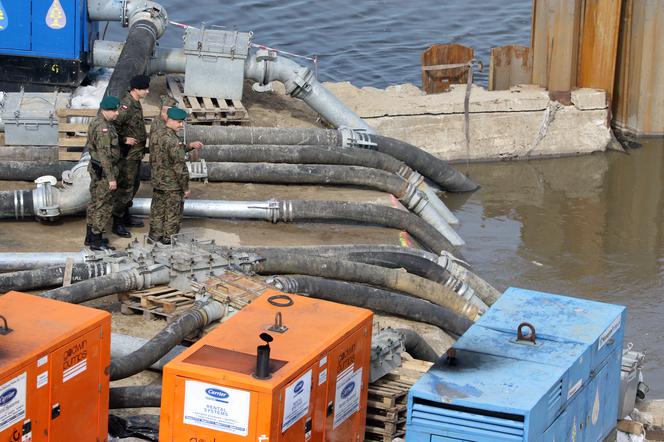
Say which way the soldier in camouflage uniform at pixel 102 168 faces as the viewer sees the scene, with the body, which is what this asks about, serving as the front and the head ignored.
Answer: to the viewer's right

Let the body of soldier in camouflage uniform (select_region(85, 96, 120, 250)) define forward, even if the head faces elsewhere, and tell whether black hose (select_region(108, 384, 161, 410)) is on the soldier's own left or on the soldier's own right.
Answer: on the soldier's own right

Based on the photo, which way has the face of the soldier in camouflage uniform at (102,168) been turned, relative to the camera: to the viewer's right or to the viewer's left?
to the viewer's right

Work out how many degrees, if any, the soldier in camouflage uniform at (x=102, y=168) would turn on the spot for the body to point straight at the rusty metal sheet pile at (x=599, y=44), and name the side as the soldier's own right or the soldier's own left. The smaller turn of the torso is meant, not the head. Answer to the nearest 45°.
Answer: approximately 45° to the soldier's own left

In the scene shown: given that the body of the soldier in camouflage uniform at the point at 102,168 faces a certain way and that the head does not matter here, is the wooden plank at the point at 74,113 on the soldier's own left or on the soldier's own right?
on the soldier's own left
